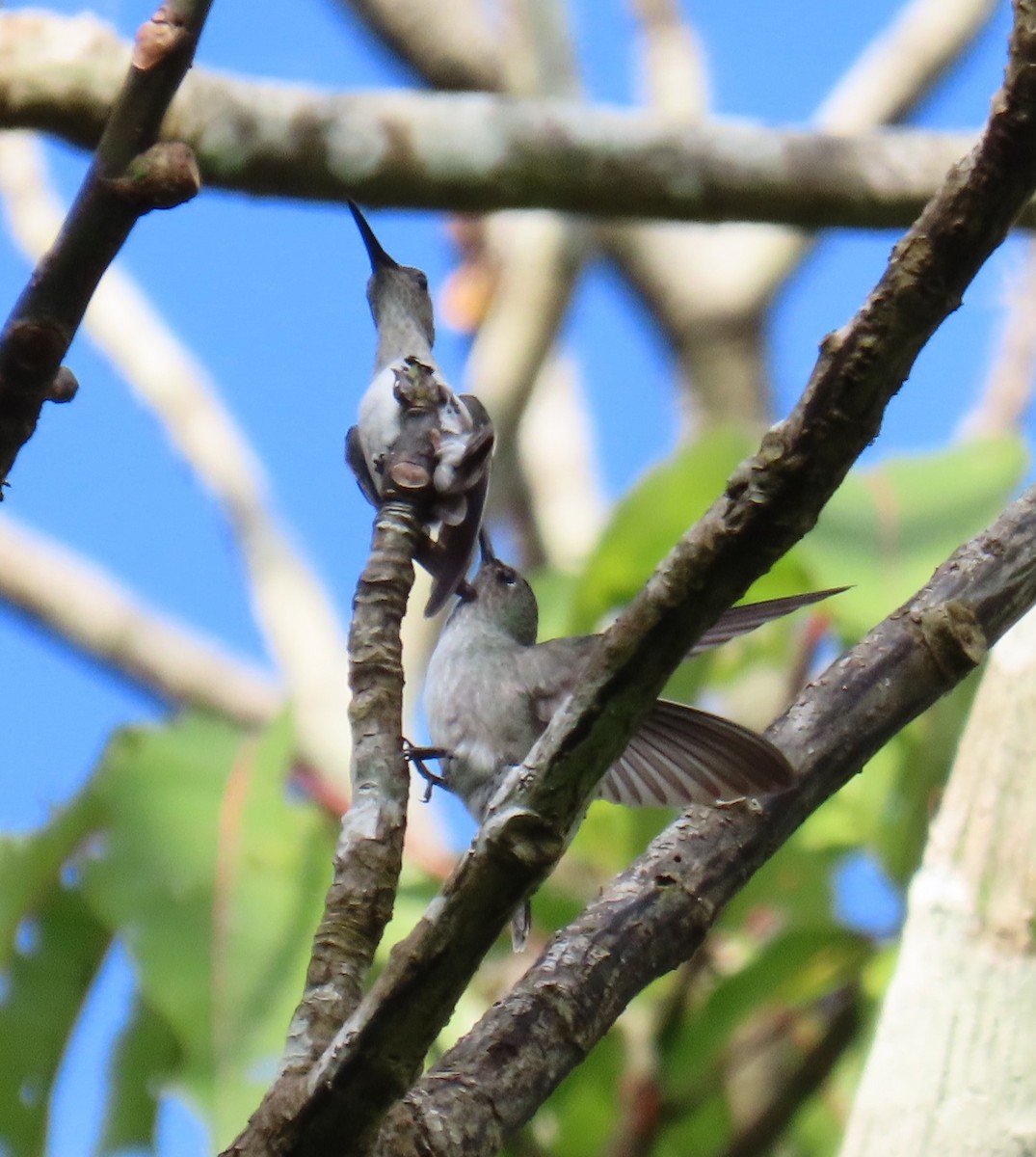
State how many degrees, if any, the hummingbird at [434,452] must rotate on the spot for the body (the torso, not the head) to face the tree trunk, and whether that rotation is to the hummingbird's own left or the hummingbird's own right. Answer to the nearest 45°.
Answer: approximately 180°

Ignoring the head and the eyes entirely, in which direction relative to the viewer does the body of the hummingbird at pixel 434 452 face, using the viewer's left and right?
facing the viewer and to the left of the viewer

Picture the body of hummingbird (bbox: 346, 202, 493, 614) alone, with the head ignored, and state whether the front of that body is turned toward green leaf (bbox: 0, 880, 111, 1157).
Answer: no
